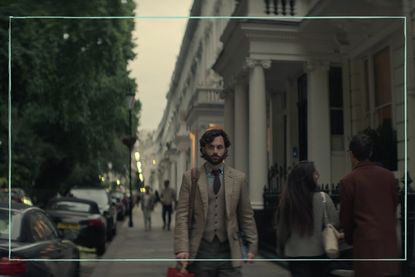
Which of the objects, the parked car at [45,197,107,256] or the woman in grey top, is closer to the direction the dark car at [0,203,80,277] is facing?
the parked car

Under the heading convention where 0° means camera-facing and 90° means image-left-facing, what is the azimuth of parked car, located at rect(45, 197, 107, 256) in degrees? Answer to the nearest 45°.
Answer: approximately 180°

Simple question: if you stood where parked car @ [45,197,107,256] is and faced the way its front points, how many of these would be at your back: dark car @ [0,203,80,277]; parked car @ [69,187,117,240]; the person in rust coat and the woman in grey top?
3

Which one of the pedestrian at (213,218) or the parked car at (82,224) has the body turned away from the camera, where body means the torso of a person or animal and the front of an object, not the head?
the parked car

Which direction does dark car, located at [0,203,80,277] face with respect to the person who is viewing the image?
facing away from the viewer and to the right of the viewer

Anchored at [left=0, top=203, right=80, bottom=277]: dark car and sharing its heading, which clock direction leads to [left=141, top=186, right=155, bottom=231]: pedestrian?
The pedestrian is roughly at 11 o'clock from the dark car.

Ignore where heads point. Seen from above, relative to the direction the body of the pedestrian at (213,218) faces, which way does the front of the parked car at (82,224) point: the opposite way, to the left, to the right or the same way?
the opposite way

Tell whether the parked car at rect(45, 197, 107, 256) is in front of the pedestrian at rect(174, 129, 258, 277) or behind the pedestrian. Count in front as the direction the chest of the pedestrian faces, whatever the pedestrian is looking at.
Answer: behind

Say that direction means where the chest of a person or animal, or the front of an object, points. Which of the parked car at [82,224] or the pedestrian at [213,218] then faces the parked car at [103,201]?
the parked car at [82,224]

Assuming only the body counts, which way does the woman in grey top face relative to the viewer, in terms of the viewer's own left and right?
facing away from the viewer and to the right of the viewer

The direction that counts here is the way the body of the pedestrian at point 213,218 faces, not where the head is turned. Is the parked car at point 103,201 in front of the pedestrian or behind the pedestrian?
behind

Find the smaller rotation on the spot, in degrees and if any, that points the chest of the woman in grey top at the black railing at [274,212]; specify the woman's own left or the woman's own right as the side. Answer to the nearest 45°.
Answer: approximately 45° to the woman's own left
